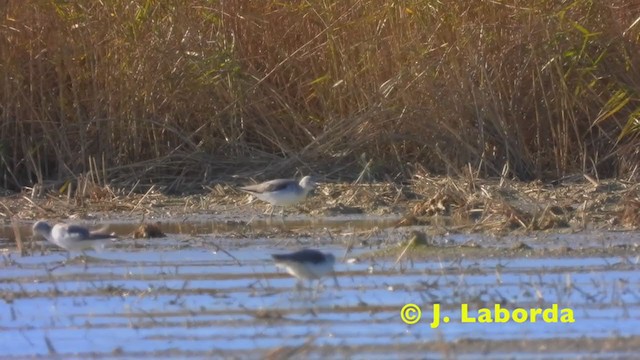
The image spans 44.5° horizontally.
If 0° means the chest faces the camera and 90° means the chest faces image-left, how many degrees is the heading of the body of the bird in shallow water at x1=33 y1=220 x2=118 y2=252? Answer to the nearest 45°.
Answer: approximately 90°

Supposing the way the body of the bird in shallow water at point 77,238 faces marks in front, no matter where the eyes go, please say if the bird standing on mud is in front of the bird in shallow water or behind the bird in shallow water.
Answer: behind

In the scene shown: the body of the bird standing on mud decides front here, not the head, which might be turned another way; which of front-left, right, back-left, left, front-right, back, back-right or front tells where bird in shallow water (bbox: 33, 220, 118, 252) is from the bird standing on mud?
back-right

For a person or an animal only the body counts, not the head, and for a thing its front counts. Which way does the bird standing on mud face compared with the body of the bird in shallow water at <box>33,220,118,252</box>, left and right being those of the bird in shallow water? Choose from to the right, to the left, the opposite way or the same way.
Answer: the opposite way

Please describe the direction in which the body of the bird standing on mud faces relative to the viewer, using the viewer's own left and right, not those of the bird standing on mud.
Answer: facing to the right of the viewer
